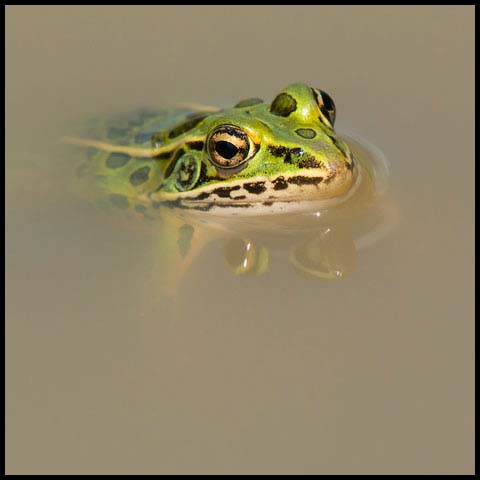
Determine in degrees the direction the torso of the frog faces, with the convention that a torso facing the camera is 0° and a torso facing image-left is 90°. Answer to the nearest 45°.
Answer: approximately 315°
